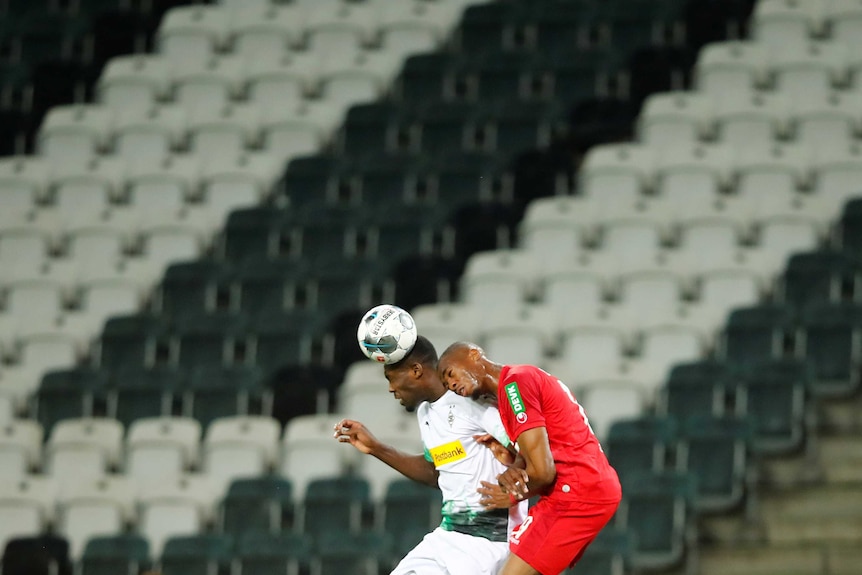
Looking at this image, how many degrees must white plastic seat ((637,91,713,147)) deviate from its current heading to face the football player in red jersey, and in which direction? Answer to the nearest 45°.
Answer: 0° — it already faces them

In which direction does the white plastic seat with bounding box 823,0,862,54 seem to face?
toward the camera

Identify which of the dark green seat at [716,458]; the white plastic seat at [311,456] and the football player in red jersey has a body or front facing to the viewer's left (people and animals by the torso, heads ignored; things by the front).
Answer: the football player in red jersey

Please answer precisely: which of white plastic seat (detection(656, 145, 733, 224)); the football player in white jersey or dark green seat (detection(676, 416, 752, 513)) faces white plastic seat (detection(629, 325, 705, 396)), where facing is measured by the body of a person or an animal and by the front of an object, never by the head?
white plastic seat (detection(656, 145, 733, 224))

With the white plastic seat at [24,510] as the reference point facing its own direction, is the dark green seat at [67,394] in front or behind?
behind

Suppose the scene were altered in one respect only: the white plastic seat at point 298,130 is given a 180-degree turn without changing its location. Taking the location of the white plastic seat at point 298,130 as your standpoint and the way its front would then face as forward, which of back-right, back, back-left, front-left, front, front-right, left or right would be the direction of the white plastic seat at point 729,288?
back-right

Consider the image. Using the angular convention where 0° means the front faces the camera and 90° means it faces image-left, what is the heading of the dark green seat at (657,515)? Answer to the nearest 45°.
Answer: approximately 0°

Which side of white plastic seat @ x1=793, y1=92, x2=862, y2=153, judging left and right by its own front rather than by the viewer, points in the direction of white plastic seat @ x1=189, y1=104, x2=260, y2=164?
right

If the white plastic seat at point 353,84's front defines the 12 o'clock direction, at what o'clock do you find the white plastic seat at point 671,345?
the white plastic seat at point 671,345 is roughly at 11 o'clock from the white plastic seat at point 353,84.

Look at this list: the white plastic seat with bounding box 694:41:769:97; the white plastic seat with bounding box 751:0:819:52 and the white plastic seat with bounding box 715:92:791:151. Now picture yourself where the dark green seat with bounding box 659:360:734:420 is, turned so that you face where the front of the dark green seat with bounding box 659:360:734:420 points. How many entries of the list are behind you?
3

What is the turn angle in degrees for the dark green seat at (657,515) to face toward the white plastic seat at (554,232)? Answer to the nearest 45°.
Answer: approximately 180°

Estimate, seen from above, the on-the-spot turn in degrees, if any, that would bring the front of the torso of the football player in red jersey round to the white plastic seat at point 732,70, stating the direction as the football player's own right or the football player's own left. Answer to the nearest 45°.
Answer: approximately 90° to the football player's own right

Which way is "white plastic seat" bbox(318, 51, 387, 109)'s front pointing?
toward the camera

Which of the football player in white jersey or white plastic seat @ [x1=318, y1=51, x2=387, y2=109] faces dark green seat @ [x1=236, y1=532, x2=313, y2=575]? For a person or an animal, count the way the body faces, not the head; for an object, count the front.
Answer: the white plastic seat

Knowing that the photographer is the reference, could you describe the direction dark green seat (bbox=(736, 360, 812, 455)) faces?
facing the viewer

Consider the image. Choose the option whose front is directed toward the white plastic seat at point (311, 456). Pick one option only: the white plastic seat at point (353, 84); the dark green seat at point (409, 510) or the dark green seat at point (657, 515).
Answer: the white plastic seat at point (353, 84)

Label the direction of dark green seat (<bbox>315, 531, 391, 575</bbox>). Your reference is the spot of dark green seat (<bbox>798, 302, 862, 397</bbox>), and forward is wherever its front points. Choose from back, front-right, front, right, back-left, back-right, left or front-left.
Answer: front-right

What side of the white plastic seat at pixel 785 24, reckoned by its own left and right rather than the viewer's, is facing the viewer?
front

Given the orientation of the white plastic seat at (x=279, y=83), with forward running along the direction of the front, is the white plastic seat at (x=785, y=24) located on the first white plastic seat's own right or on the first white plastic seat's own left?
on the first white plastic seat's own left
